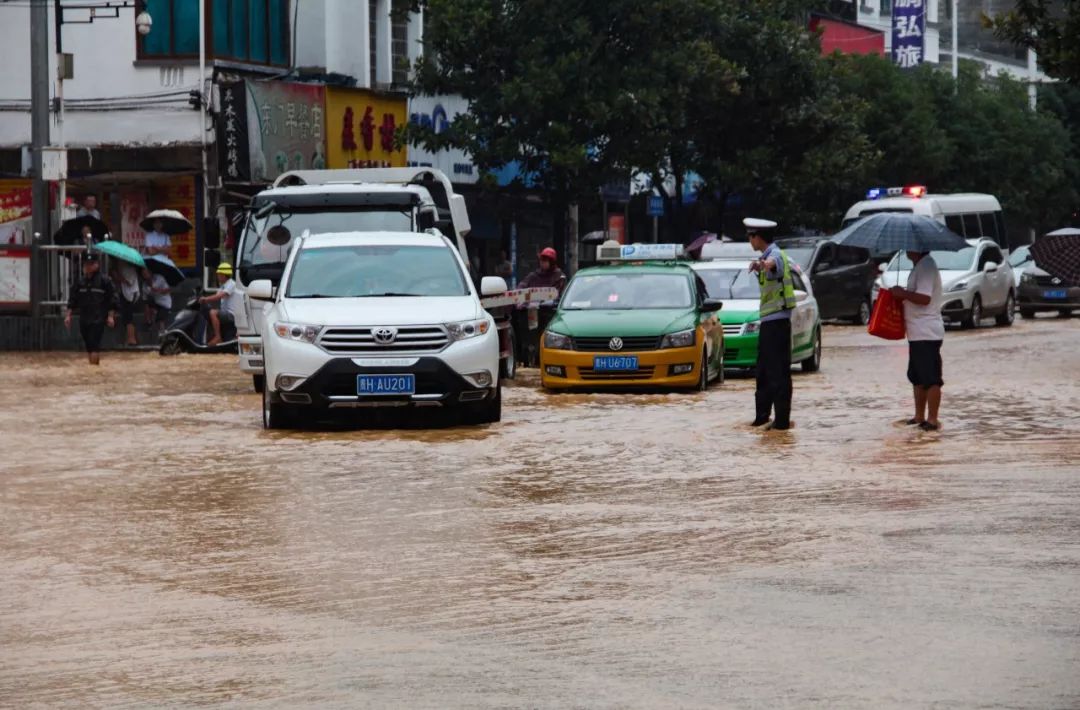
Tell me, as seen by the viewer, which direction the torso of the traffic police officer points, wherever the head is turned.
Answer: to the viewer's left

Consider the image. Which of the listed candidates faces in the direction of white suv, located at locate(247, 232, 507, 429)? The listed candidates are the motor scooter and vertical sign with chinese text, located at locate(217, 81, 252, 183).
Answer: the vertical sign with chinese text

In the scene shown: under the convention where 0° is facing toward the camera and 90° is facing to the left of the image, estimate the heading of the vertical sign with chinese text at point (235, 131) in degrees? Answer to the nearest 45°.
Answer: approximately 0°

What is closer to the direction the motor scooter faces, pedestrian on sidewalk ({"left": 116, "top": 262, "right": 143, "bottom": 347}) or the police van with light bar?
the pedestrian on sidewalk

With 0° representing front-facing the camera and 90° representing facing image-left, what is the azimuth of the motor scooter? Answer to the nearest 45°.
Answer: approximately 90°

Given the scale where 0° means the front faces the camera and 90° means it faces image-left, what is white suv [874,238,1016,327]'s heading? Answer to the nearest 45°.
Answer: approximately 45°

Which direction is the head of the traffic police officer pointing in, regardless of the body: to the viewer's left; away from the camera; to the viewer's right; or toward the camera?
to the viewer's left

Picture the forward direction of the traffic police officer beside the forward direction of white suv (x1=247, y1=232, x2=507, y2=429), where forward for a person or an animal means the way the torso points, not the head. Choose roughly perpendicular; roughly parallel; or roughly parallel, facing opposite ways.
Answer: roughly perpendicular

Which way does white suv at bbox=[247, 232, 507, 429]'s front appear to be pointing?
toward the camera

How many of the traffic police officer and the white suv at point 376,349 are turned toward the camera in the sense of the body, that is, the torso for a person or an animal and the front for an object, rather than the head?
1

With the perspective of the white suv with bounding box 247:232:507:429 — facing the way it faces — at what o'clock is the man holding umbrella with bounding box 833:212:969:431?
The man holding umbrella is roughly at 9 o'clock from the white suv.

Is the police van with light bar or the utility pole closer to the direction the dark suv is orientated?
the utility pole

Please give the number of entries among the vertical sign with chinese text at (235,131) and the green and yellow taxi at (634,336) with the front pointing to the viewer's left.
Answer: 0

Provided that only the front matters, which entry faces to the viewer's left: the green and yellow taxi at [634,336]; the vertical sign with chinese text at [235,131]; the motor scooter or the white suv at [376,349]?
the motor scooter

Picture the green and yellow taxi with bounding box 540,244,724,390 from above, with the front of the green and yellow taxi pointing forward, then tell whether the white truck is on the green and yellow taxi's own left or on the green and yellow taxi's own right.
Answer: on the green and yellow taxi's own right
